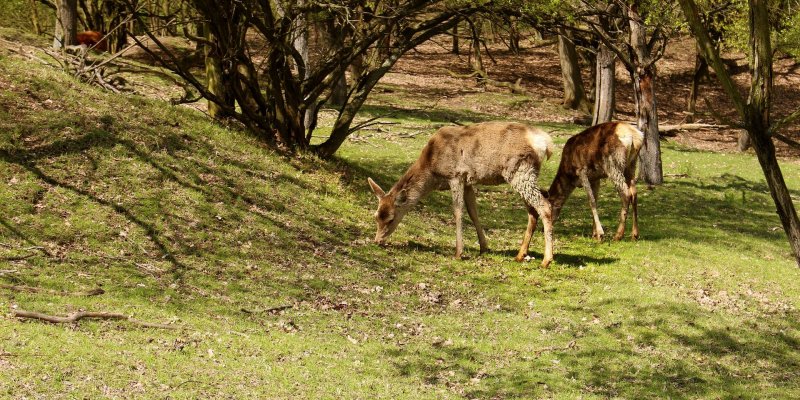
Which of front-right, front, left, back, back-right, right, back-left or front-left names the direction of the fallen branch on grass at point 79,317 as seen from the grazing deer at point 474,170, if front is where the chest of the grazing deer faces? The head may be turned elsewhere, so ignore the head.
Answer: front-left

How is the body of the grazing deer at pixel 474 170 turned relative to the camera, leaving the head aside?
to the viewer's left

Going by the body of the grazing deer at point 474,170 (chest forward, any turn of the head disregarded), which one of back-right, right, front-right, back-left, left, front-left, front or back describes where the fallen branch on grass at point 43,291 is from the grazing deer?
front-left

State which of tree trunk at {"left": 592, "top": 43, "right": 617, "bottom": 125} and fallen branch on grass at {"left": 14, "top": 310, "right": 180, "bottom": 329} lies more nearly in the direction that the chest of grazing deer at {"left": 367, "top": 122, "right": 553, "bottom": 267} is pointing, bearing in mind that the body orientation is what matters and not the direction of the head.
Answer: the fallen branch on grass

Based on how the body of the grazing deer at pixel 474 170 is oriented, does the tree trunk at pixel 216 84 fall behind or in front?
in front

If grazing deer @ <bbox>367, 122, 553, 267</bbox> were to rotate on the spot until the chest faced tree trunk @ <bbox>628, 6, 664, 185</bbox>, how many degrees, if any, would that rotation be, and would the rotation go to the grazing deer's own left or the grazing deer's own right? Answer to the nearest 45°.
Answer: approximately 135° to the grazing deer's own right

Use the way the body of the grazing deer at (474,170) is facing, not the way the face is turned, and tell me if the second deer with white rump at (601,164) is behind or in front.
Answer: behind

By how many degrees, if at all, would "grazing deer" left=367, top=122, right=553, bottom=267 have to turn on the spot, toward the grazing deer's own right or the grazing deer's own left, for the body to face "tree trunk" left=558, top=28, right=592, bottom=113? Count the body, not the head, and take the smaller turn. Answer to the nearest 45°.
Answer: approximately 90° to the grazing deer's own right

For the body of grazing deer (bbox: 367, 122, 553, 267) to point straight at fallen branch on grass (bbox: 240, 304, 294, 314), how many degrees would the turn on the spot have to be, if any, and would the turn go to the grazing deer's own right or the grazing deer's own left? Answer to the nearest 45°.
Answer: approximately 45° to the grazing deer's own left

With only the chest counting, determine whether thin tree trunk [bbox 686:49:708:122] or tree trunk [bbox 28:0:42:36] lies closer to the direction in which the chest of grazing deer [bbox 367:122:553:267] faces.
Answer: the tree trunk

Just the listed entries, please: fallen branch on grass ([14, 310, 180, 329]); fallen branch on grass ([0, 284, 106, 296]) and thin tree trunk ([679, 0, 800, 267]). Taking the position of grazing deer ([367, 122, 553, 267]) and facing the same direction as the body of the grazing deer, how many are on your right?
0

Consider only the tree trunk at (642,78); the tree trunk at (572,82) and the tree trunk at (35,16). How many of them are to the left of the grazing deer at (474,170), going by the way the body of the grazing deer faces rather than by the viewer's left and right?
0
